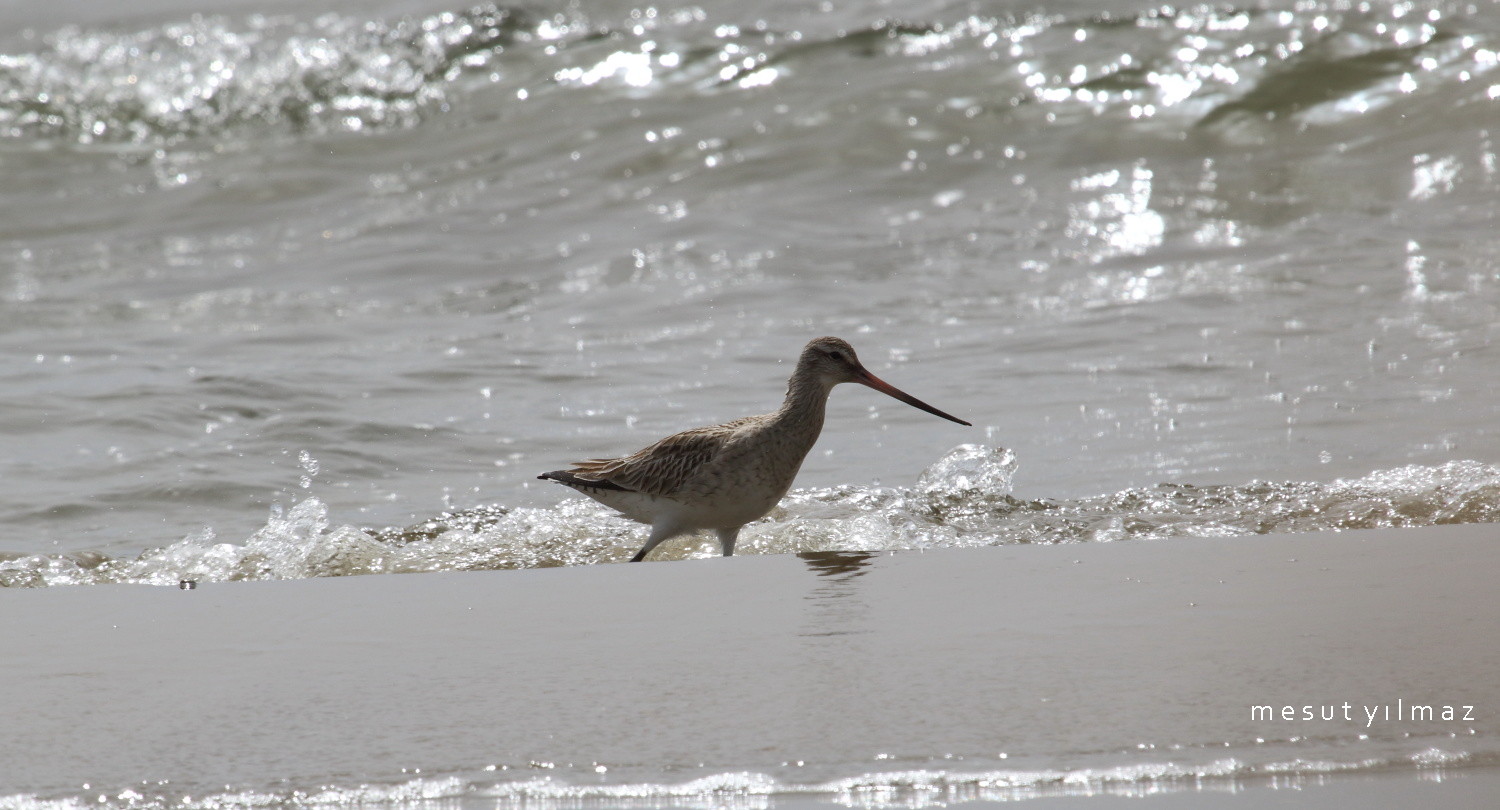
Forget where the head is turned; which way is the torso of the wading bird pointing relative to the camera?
to the viewer's right
